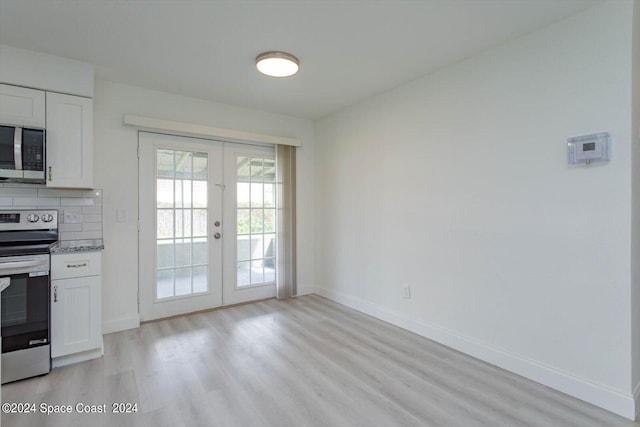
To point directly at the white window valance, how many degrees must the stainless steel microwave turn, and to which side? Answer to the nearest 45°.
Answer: approximately 90° to its left

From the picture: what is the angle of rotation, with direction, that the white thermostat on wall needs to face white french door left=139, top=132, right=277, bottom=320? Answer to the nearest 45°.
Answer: approximately 90° to its right

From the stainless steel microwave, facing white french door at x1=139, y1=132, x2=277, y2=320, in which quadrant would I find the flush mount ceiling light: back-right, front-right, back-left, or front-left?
front-right

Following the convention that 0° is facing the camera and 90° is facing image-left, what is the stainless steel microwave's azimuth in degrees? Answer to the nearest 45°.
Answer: approximately 0°

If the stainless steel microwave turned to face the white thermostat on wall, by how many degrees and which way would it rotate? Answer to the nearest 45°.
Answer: approximately 45° to its left

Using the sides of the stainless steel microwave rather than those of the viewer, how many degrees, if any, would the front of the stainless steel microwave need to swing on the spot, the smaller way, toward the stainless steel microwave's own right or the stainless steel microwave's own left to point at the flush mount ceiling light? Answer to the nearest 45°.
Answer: approximately 45° to the stainless steel microwave's own left

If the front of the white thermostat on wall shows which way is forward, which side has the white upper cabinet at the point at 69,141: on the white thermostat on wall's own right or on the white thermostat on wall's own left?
on the white thermostat on wall's own right

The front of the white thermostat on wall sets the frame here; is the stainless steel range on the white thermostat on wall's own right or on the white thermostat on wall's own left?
on the white thermostat on wall's own right

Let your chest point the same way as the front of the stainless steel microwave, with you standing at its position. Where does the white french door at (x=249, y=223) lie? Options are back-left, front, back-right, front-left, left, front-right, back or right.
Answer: left

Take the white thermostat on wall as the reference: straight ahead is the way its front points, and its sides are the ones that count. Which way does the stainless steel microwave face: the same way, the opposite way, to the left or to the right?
to the left

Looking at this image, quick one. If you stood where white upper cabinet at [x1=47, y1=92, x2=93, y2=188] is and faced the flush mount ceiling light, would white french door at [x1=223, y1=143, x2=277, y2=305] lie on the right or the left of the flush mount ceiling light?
left

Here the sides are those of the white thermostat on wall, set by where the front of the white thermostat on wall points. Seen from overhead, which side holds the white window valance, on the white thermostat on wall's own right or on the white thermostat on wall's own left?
on the white thermostat on wall's own right
